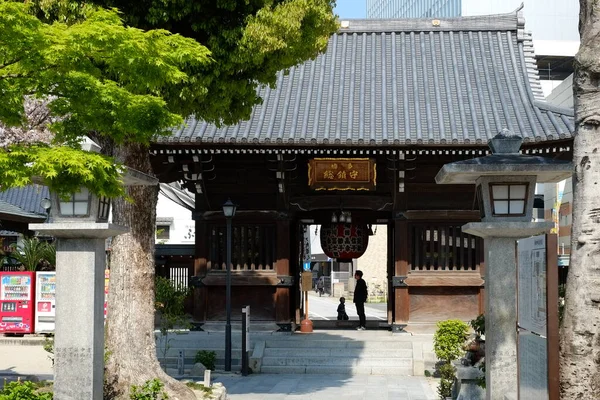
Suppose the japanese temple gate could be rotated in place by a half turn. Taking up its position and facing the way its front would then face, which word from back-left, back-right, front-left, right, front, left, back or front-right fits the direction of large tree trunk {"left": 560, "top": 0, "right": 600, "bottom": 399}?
back

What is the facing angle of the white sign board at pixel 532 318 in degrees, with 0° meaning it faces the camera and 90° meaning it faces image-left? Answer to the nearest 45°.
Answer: approximately 45°

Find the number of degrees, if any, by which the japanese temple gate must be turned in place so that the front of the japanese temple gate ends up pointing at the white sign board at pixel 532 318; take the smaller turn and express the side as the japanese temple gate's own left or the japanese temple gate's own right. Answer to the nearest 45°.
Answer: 0° — it already faces it

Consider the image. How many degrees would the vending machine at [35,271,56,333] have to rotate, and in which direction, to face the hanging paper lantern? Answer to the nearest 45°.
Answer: approximately 45° to its left

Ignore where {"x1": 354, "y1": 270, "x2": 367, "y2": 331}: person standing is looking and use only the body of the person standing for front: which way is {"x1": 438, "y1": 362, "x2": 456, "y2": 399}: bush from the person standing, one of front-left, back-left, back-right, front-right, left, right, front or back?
left

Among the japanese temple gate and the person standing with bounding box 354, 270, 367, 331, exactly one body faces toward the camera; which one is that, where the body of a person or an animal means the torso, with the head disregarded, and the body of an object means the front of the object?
the japanese temple gate

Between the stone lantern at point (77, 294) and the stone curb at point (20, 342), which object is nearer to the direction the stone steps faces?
the stone lantern

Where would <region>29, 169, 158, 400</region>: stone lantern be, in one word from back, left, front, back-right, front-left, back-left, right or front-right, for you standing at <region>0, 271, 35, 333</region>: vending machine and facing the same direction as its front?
front

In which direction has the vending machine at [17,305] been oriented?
toward the camera

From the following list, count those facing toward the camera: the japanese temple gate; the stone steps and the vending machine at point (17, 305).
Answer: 3

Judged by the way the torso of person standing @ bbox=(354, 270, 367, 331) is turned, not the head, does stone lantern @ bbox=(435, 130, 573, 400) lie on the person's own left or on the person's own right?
on the person's own left

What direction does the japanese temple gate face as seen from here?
toward the camera

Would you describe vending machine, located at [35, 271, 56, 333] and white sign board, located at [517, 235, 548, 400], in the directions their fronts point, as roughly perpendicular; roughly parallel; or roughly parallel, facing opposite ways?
roughly perpendicular
